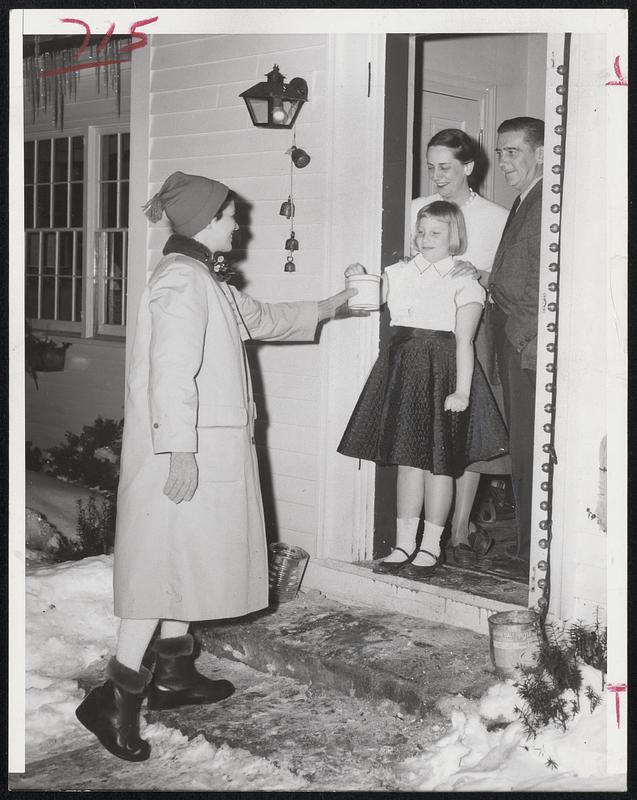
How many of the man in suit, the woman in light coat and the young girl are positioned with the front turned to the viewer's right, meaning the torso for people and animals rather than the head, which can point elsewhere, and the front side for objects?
1

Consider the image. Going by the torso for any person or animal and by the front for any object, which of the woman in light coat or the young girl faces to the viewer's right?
the woman in light coat

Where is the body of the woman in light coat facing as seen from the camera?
to the viewer's right

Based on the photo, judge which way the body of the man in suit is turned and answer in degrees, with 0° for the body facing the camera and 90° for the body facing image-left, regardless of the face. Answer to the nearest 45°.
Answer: approximately 45°

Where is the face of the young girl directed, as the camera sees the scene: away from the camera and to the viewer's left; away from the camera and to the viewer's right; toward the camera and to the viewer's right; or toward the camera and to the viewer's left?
toward the camera and to the viewer's left

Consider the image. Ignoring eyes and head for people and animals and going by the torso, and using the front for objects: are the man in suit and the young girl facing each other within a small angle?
no

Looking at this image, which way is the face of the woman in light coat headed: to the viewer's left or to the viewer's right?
to the viewer's right

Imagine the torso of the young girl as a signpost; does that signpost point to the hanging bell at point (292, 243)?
no

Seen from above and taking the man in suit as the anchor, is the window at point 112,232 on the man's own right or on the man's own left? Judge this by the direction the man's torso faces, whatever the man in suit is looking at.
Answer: on the man's own right

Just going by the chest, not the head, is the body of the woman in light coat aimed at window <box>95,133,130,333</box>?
no

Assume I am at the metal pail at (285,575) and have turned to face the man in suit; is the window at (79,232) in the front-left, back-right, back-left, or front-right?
back-left

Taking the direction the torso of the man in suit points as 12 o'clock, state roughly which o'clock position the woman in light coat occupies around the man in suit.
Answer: The woman in light coat is roughly at 12 o'clock from the man in suit.

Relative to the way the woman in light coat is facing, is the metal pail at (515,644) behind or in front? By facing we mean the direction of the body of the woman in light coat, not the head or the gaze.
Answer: in front

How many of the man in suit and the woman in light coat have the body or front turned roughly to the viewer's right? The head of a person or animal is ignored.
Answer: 1
